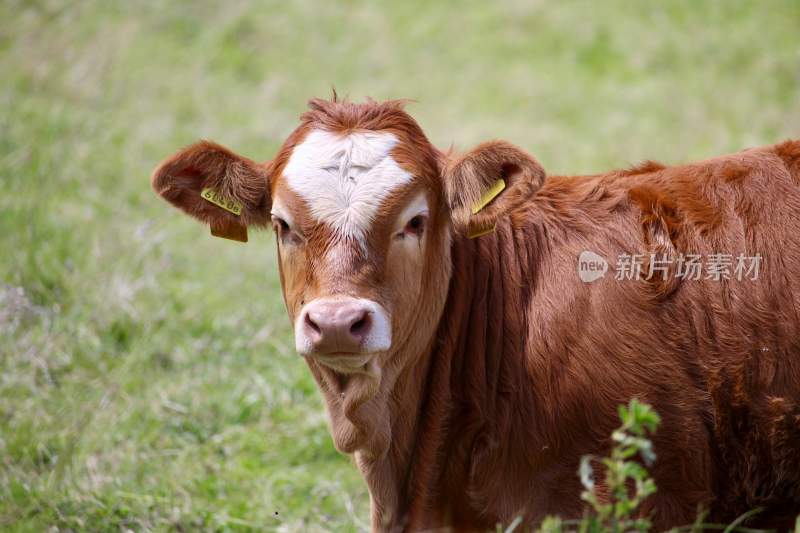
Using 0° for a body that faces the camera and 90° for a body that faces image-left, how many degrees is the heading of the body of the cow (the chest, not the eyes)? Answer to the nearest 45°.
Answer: approximately 90°
